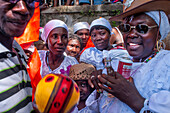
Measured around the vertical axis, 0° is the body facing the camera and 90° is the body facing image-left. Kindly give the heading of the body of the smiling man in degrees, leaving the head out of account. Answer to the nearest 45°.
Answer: approximately 315°
